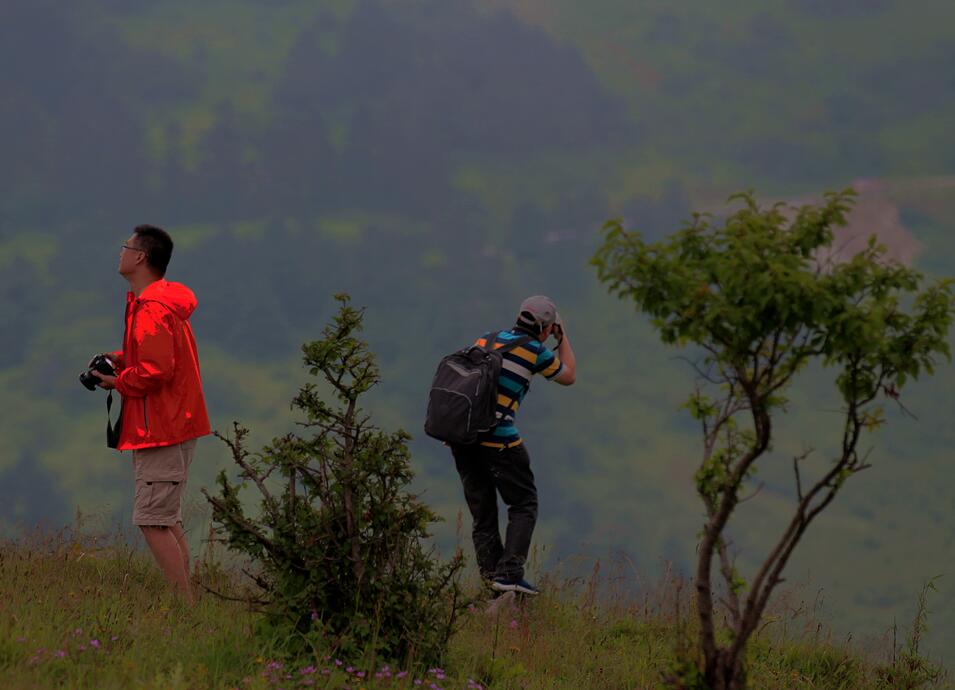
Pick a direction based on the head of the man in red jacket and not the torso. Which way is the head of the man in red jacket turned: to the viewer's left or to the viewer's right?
to the viewer's left

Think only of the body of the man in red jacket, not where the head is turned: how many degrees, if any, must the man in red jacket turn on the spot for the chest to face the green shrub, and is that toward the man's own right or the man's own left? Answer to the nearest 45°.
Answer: approximately 135° to the man's own left

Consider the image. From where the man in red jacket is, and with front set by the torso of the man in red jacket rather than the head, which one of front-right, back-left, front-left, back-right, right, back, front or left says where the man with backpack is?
back

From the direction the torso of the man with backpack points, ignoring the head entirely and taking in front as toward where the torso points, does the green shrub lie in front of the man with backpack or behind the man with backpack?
behind

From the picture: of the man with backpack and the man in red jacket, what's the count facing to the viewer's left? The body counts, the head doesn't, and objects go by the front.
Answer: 1

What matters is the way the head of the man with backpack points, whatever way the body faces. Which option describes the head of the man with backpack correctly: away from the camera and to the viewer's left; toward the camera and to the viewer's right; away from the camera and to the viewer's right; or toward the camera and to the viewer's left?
away from the camera and to the viewer's right

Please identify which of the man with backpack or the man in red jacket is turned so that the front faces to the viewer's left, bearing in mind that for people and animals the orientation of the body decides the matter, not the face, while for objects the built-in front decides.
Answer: the man in red jacket

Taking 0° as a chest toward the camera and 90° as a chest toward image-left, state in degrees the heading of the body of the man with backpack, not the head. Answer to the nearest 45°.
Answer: approximately 225°

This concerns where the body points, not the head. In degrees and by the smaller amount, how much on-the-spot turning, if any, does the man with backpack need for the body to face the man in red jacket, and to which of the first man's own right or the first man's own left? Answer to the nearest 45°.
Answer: approximately 135° to the first man's own left

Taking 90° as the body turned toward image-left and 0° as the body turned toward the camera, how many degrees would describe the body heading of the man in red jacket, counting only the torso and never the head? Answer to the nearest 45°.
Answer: approximately 90°
